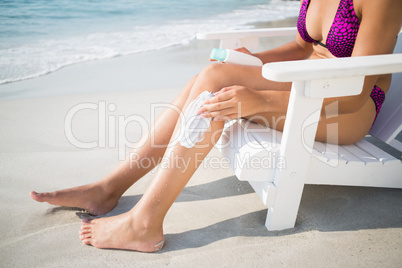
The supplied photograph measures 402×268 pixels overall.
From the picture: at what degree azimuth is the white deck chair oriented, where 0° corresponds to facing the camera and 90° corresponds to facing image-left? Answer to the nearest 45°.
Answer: approximately 45°
